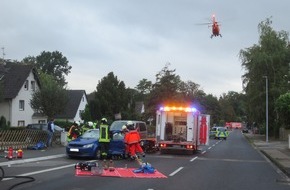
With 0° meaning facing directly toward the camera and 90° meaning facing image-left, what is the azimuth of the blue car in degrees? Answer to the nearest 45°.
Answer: approximately 45°

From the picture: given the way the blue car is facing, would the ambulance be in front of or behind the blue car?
behind

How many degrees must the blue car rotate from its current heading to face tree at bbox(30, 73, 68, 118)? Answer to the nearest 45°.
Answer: approximately 135° to its right

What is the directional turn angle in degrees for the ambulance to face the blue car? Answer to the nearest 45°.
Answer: approximately 135° to its left

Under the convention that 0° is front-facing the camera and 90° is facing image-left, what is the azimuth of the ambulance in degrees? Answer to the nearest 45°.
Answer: approximately 180°

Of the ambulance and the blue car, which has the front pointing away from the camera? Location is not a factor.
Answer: the ambulance

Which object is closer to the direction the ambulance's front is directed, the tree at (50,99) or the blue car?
the tree

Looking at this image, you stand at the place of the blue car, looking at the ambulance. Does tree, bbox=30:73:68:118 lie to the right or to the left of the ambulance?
left

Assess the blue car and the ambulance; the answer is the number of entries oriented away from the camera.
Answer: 1
